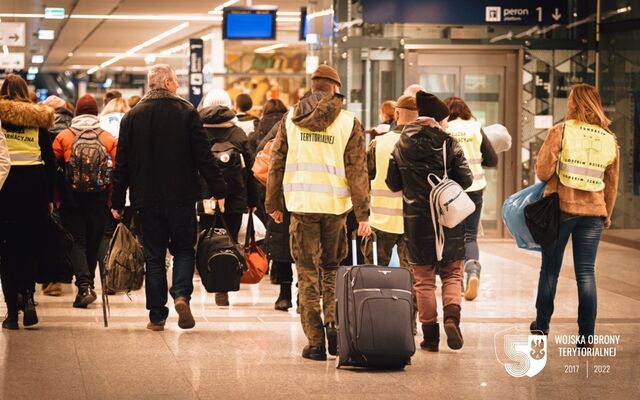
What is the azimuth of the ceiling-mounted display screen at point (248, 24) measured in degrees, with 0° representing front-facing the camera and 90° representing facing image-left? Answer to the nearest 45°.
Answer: approximately 0°

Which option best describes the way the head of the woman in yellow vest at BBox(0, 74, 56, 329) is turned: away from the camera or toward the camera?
away from the camera

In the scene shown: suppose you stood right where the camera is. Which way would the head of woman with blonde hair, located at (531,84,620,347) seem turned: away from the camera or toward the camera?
away from the camera

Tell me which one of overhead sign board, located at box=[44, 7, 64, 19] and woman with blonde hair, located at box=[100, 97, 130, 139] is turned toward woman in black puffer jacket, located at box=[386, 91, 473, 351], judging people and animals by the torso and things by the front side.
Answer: the overhead sign board

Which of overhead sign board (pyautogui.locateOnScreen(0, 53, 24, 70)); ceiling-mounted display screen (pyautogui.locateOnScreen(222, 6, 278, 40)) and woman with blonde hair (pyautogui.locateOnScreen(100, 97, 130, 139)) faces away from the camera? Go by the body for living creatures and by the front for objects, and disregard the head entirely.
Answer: the woman with blonde hair

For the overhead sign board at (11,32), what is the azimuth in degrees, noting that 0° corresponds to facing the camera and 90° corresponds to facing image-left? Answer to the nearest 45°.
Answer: approximately 0°

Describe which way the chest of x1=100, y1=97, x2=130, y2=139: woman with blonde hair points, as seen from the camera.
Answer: away from the camera

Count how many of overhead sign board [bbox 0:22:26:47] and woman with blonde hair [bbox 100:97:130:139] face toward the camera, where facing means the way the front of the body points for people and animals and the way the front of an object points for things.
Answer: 1

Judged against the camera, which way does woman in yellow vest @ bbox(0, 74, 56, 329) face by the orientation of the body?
away from the camera

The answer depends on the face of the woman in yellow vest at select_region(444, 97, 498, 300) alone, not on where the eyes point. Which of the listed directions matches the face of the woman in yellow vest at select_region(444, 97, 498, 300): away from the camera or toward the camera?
away from the camera

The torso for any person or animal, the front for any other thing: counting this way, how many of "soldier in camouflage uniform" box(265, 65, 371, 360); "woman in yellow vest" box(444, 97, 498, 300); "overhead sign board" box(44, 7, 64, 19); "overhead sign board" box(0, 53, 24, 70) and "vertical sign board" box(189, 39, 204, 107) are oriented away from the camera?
2

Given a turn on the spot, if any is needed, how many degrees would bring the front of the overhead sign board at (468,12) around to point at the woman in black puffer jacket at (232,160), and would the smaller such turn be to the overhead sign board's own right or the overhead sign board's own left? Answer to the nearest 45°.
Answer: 0° — it already faces them

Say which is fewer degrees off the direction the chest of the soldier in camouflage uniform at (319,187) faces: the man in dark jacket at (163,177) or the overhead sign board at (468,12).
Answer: the overhead sign board
